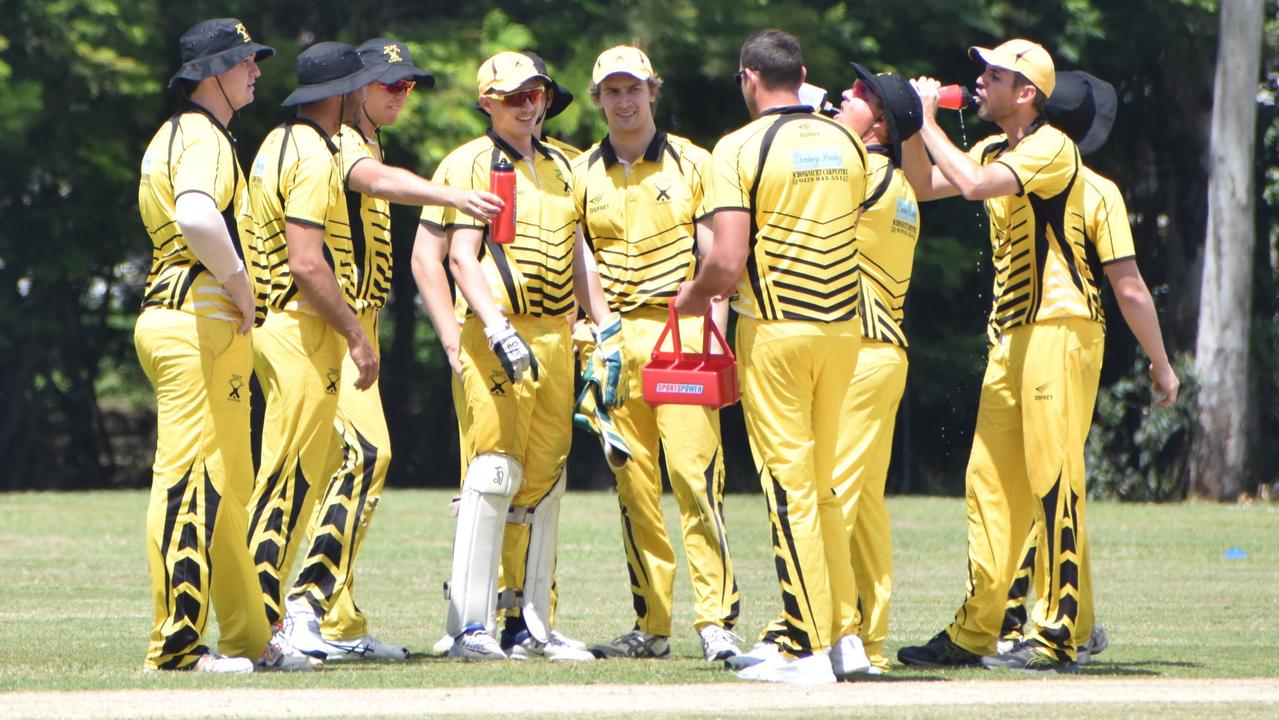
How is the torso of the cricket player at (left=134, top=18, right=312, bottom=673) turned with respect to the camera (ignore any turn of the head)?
to the viewer's right

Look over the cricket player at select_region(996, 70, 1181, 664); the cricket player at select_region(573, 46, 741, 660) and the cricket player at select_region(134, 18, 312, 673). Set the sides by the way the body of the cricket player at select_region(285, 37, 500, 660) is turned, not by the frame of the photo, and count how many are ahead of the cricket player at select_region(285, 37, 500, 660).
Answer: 2

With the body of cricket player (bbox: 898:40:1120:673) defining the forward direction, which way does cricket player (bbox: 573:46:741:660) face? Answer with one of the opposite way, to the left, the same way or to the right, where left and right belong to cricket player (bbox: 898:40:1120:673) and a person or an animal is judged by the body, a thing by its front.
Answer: to the left

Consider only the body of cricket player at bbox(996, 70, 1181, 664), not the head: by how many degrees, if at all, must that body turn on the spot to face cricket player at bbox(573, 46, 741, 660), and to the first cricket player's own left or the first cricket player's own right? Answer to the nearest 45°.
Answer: approximately 45° to the first cricket player's own left

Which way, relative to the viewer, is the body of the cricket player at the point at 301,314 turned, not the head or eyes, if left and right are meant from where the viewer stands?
facing away from the viewer and to the right of the viewer

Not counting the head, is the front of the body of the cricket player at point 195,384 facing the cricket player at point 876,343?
yes

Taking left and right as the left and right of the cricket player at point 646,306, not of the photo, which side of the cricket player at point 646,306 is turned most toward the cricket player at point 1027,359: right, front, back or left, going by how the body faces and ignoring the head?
left
